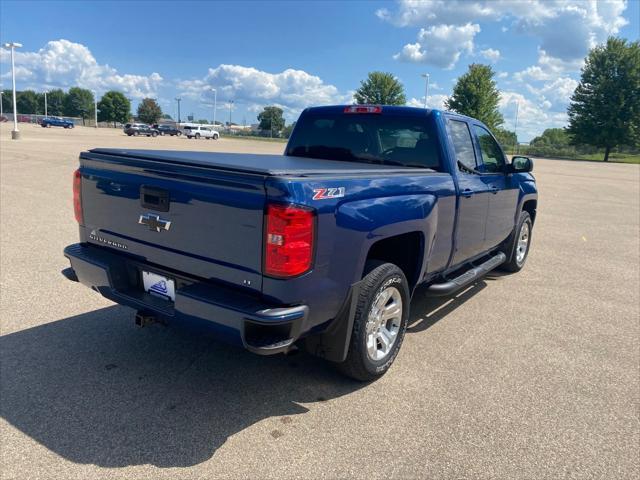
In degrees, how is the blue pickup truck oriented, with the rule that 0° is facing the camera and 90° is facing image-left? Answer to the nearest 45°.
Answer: approximately 225°
